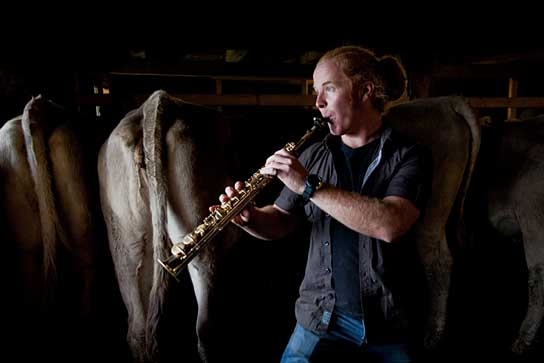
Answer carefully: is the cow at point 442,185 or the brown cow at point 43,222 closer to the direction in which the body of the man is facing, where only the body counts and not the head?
the brown cow

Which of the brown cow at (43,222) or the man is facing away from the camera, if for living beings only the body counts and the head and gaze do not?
the brown cow

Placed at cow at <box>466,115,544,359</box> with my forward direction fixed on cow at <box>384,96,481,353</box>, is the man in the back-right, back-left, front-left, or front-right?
front-left

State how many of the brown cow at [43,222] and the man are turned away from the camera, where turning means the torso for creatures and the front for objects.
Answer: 1

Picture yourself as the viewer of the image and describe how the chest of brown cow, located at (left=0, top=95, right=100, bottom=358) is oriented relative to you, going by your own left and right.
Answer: facing away from the viewer

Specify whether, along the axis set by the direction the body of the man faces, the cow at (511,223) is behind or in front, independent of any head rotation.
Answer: behind

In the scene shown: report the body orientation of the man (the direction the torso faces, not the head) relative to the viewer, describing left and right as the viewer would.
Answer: facing the viewer and to the left of the viewer

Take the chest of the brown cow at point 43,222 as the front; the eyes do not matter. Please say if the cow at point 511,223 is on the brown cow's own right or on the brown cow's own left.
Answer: on the brown cow's own right

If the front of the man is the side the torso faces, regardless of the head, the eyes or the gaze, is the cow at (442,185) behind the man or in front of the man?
behind

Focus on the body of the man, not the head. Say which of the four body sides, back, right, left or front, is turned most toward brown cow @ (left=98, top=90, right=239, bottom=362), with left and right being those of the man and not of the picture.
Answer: right
